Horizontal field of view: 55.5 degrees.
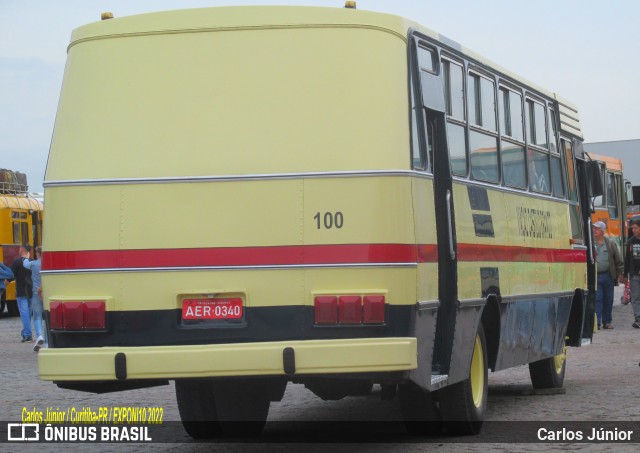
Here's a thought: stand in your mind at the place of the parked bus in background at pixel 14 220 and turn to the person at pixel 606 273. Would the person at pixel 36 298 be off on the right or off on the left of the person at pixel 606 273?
right

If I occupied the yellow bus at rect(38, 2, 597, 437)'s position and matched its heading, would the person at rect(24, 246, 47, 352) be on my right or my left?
on my left

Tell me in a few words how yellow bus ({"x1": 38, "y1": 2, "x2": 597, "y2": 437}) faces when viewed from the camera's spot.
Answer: facing away from the viewer and to the right of the viewer
